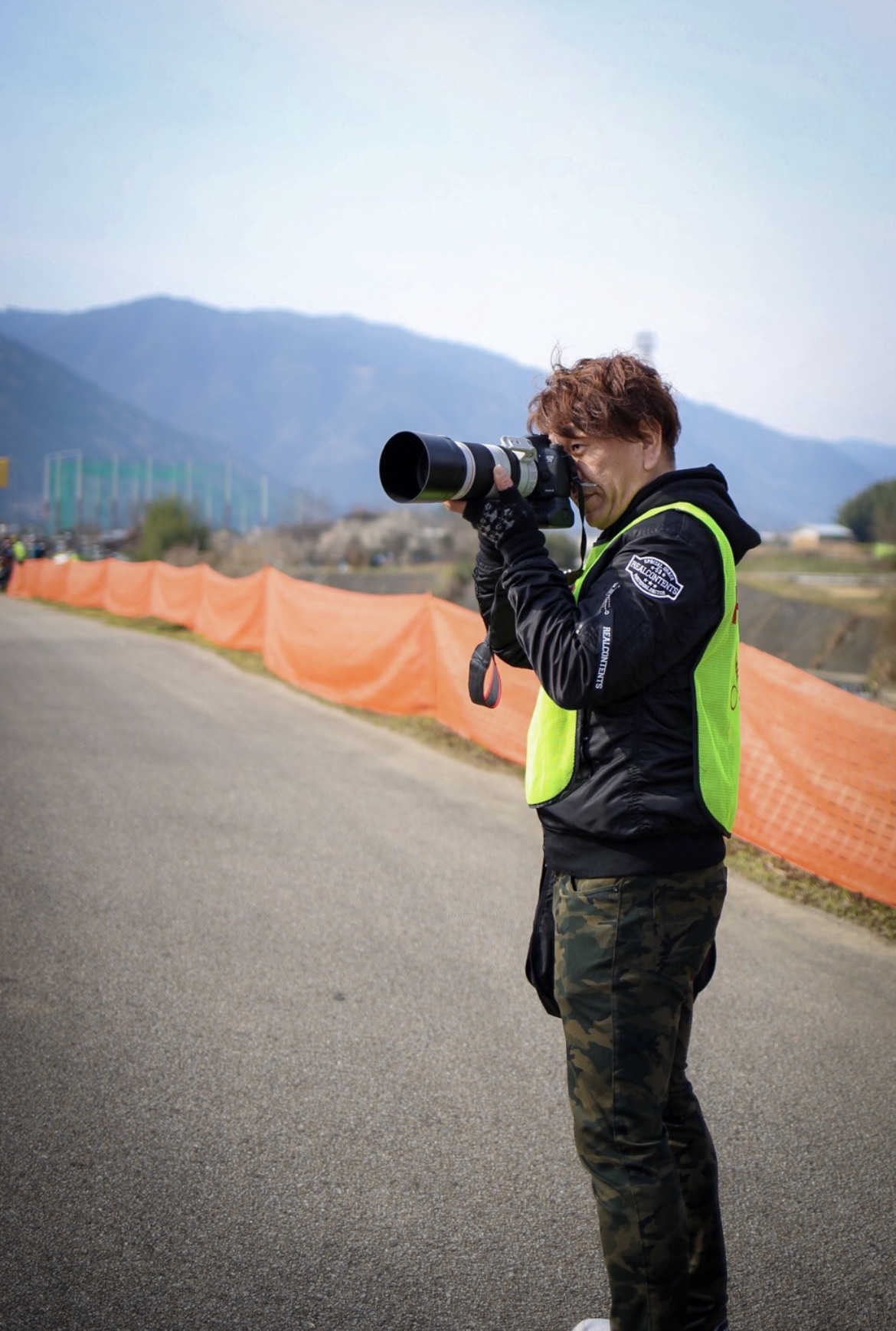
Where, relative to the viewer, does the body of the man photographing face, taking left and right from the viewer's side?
facing to the left of the viewer

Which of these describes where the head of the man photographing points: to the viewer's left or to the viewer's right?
to the viewer's left

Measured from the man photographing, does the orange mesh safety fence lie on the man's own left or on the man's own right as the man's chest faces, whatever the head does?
on the man's own right

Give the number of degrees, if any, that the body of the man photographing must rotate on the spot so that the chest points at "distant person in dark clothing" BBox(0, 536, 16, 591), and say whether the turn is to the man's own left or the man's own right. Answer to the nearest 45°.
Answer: approximately 45° to the man's own right
